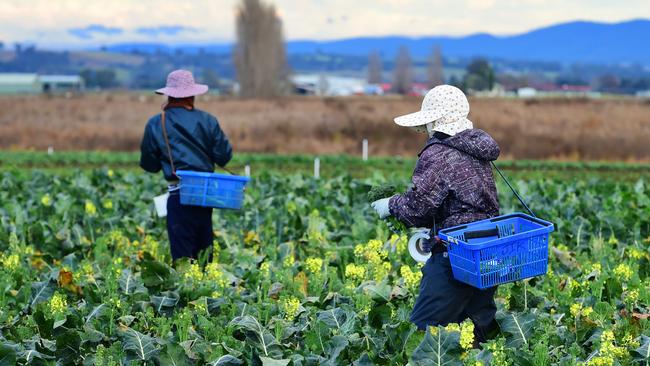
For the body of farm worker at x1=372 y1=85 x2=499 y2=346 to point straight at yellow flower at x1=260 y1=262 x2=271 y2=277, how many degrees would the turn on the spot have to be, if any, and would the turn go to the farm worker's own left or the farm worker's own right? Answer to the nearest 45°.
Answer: approximately 45° to the farm worker's own right

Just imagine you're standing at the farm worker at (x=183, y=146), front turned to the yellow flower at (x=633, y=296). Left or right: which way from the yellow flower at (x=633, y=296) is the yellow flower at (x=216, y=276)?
right

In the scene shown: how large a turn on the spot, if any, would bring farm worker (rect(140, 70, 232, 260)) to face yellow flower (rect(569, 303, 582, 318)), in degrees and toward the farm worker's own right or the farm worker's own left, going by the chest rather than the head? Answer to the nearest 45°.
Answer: approximately 135° to the farm worker's own right

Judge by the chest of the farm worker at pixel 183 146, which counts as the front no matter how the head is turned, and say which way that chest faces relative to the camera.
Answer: away from the camera

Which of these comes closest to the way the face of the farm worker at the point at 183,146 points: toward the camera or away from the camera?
away from the camera

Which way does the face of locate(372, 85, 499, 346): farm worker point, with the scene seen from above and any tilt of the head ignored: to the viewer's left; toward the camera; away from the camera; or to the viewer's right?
to the viewer's left

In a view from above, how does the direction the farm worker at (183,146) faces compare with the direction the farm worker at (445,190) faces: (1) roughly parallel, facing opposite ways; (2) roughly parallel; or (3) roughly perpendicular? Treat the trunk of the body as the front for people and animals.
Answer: roughly perpendicular

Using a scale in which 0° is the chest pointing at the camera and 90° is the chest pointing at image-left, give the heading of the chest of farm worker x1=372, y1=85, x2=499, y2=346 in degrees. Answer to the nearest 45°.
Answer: approximately 90°

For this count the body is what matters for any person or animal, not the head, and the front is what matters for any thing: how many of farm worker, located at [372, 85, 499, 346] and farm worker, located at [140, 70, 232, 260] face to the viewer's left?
1

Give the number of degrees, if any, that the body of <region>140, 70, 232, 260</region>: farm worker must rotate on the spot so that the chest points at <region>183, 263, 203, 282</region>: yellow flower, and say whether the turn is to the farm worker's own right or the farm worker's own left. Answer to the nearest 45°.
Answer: approximately 180°

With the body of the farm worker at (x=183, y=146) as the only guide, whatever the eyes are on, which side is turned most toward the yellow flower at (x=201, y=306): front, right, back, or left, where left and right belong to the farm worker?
back
